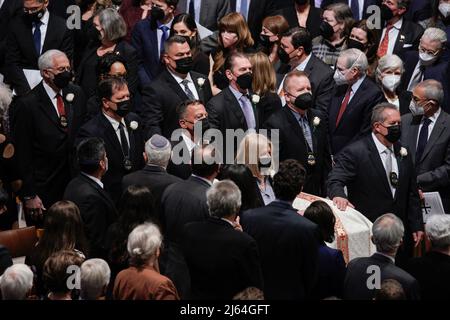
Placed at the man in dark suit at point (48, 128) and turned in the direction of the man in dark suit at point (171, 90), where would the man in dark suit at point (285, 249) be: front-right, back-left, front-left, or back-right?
front-right

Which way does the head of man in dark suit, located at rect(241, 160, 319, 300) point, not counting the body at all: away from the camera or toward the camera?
away from the camera

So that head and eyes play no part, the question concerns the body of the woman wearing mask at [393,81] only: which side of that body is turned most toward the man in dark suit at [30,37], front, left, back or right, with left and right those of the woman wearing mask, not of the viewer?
right

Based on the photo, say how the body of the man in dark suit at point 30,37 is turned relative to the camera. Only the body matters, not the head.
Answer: toward the camera

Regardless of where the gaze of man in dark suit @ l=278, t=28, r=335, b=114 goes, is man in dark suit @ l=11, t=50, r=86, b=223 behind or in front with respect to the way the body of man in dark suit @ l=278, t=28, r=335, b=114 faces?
in front

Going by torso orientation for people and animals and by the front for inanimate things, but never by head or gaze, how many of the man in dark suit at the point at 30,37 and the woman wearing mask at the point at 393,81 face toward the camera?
2

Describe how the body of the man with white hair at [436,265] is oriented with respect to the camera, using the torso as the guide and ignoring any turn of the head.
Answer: away from the camera

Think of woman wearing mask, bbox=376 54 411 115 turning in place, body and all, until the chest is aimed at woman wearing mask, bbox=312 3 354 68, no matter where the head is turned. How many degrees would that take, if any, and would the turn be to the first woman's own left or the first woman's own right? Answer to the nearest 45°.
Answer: approximately 135° to the first woman's own right

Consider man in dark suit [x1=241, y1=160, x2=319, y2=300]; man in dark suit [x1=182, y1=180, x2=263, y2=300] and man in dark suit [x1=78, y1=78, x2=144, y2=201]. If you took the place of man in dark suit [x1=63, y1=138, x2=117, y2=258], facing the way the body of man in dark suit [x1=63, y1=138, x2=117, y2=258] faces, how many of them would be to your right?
2

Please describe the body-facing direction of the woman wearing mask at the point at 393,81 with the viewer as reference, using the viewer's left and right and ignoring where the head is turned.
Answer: facing the viewer

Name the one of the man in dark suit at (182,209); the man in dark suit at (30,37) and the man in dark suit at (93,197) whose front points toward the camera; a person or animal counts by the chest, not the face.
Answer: the man in dark suit at (30,37)

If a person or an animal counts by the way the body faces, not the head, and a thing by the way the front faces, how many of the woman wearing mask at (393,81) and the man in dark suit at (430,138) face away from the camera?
0

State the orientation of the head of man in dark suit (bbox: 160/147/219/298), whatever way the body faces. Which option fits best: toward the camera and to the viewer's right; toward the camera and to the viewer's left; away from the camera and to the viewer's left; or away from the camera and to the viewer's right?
away from the camera and to the viewer's right

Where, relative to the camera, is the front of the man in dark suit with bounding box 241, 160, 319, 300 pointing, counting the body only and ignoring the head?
away from the camera

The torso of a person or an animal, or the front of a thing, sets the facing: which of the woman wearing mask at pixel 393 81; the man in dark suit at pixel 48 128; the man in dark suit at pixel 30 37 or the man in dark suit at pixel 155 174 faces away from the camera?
the man in dark suit at pixel 155 174

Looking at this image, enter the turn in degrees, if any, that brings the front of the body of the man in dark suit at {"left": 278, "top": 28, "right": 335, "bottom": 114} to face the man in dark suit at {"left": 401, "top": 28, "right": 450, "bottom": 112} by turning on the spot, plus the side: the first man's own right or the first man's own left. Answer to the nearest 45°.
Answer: approximately 135° to the first man's own left

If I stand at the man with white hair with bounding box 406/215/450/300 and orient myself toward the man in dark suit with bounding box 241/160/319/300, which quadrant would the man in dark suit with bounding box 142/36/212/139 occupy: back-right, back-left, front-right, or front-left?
front-right
